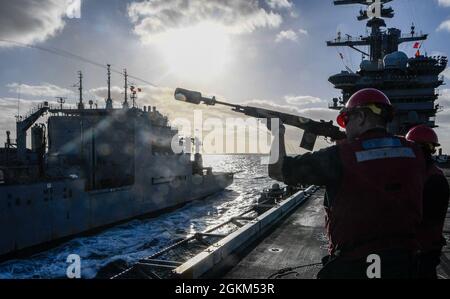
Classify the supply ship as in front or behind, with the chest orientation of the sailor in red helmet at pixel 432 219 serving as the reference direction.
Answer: in front

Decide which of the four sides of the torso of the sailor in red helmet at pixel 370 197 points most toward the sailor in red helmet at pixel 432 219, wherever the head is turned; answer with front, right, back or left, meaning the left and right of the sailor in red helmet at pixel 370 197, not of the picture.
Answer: right

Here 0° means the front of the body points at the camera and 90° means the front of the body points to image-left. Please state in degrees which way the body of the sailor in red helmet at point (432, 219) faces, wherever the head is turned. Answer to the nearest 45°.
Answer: approximately 90°

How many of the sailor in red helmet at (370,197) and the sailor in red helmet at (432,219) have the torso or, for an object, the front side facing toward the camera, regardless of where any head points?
0

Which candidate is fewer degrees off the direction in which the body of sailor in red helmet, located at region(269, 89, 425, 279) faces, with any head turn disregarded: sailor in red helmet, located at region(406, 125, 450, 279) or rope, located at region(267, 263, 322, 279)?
the rope

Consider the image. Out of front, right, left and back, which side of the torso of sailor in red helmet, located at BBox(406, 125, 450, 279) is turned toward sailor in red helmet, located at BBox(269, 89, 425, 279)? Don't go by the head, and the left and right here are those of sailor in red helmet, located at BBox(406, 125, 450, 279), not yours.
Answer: left

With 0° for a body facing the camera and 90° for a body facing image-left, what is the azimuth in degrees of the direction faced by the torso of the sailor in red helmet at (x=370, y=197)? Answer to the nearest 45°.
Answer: approximately 135°

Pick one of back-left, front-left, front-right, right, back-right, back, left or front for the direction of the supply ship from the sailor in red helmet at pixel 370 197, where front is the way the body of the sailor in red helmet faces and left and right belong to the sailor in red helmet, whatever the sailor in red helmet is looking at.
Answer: front
